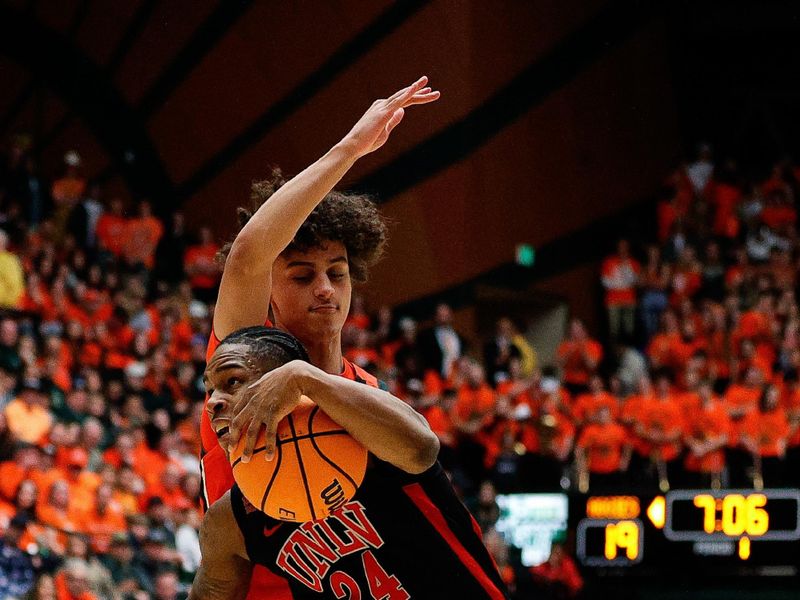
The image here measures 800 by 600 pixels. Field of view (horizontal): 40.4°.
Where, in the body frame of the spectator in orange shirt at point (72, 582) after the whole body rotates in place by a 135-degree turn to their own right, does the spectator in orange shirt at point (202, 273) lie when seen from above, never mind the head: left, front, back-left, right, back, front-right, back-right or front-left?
right

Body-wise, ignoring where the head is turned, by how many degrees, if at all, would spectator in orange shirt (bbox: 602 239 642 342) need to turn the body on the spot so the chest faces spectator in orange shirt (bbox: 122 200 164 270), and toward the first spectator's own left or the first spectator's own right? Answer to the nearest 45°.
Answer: approximately 45° to the first spectator's own right

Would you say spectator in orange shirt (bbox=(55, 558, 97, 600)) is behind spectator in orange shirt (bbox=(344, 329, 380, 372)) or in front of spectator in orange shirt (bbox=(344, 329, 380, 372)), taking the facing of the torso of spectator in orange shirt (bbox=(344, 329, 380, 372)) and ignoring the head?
in front

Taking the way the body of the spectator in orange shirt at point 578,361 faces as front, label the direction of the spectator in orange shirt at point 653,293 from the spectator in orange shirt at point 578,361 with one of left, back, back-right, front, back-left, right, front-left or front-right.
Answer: back-left

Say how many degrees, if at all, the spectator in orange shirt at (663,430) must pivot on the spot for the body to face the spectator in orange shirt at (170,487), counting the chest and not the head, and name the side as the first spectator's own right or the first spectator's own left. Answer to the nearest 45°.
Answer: approximately 45° to the first spectator's own right

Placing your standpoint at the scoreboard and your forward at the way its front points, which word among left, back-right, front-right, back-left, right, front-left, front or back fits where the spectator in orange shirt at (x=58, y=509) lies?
front-right

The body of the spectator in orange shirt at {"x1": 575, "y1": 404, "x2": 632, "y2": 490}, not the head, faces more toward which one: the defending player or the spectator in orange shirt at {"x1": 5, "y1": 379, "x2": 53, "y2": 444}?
the defending player

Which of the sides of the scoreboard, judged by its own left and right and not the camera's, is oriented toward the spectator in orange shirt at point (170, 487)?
right

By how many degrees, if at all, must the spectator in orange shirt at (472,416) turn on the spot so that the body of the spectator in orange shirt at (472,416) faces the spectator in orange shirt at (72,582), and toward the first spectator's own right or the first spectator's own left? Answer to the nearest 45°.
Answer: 0° — they already face them

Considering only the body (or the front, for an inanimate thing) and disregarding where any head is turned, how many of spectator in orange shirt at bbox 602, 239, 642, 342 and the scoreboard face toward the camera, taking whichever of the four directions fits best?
2

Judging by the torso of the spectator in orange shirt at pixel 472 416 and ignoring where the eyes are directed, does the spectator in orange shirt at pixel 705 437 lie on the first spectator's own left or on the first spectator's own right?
on the first spectator's own left
